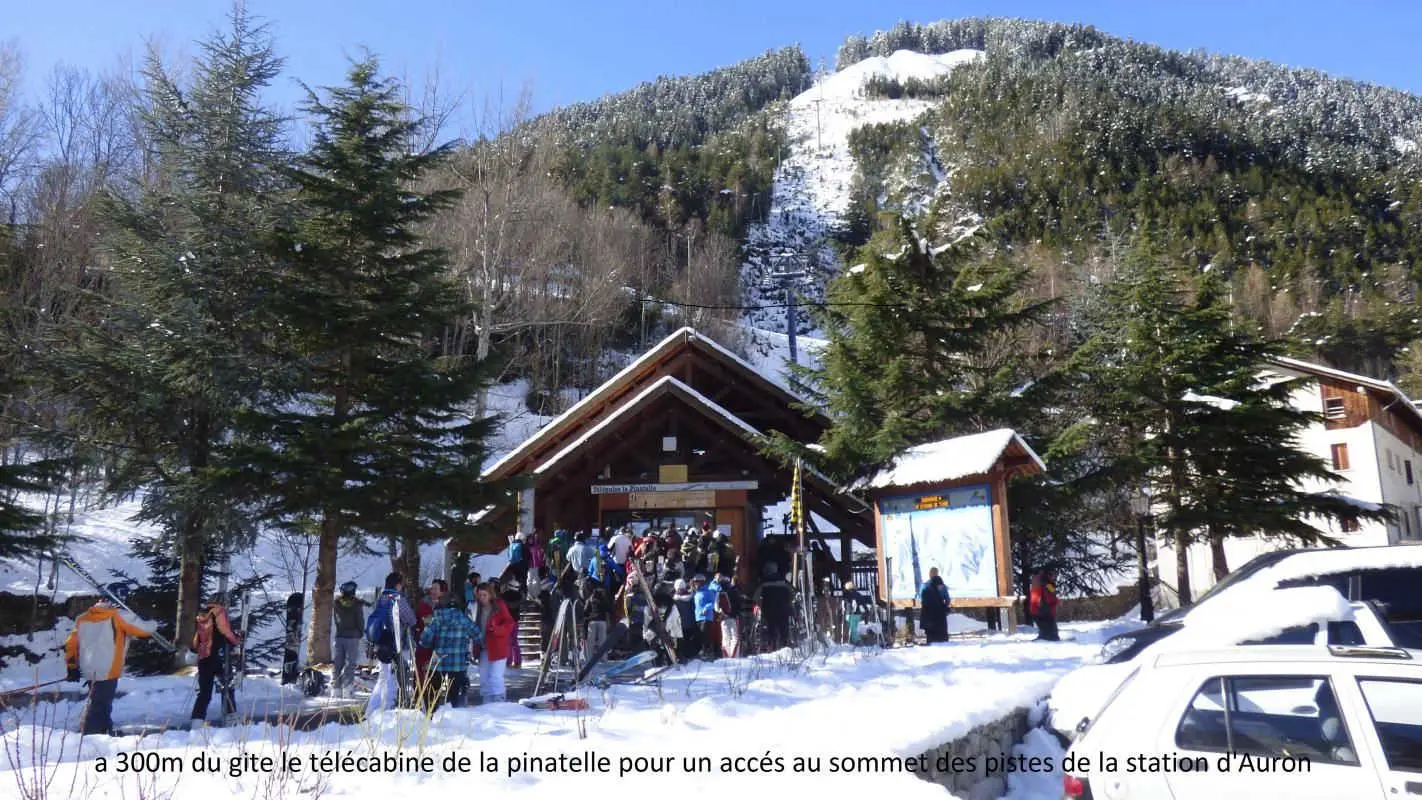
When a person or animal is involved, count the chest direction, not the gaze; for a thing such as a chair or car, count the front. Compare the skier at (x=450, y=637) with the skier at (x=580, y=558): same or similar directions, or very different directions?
same or similar directions

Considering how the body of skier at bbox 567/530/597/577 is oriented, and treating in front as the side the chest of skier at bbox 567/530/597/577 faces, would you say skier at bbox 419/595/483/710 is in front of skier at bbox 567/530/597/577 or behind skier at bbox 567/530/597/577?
behind

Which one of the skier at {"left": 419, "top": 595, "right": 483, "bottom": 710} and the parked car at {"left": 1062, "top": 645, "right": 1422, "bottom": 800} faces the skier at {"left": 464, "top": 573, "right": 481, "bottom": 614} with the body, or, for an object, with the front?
the skier at {"left": 419, "top": 595, "right": 483, "bottom": 710}

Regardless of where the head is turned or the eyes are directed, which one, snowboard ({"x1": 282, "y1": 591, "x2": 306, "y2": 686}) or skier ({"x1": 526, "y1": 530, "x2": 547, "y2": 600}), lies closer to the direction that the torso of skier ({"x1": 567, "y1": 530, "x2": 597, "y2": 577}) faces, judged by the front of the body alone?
the skier

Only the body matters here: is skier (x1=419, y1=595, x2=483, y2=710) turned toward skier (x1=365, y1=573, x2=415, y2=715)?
no

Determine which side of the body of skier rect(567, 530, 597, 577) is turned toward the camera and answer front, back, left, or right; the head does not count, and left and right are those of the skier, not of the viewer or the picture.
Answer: back

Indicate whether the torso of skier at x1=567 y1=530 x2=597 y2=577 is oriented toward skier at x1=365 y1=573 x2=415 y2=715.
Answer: no

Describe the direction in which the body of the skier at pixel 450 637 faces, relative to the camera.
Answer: away from the camera

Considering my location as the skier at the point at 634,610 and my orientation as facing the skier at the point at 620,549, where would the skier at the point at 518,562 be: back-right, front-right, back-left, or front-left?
front-left

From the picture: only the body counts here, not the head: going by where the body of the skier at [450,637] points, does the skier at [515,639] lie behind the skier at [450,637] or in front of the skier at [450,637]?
in front
